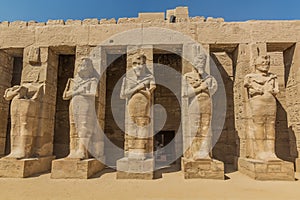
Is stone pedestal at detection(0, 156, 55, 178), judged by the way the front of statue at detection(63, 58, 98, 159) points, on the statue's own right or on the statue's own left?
on the statue's own right

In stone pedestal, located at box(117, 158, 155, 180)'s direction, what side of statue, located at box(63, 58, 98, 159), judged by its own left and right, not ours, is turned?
left

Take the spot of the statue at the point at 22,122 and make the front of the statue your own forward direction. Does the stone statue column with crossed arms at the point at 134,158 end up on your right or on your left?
on your left

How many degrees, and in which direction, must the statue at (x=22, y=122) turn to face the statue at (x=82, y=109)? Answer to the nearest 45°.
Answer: approximately 90° to its left

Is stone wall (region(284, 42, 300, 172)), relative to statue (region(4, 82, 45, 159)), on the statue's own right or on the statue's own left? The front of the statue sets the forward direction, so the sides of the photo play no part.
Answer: on the statue's own left

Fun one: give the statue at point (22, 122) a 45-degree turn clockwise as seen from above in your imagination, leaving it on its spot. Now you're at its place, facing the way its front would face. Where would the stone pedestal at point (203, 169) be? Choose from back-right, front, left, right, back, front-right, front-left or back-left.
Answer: back-left

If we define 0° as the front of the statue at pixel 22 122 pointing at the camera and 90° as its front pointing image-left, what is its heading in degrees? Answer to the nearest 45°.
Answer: approximately 45°

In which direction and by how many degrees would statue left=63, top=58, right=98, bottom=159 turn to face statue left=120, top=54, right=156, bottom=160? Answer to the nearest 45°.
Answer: approximately 90° to its left

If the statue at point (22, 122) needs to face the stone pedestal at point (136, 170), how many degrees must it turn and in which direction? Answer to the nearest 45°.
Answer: approximately 90° to its left

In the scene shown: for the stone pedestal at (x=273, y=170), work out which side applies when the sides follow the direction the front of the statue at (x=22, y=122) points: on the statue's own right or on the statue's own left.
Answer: on the statue's own left

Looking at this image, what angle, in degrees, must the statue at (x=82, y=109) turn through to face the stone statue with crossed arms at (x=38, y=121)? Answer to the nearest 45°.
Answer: approximately 90° to its right

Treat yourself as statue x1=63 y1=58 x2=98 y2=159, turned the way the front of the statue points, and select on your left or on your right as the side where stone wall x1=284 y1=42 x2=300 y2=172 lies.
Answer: on your left

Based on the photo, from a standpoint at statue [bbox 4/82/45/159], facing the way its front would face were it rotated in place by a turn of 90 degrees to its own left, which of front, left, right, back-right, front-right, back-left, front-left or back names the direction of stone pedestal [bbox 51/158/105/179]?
front
